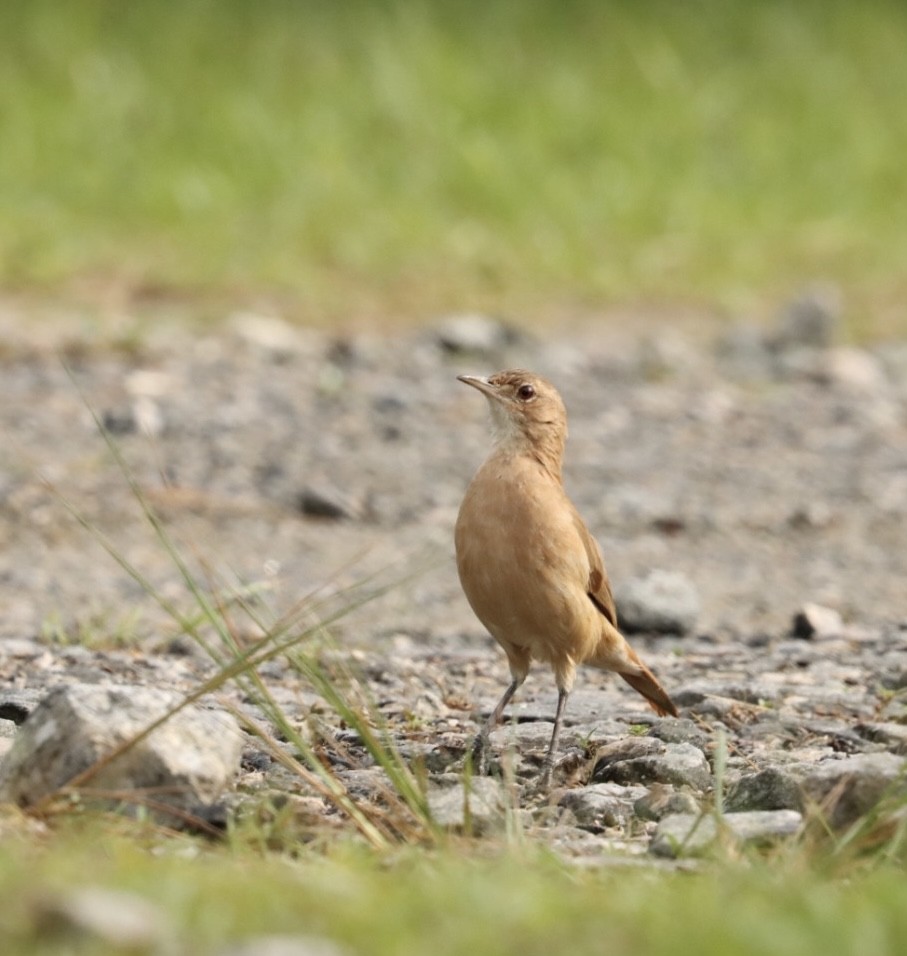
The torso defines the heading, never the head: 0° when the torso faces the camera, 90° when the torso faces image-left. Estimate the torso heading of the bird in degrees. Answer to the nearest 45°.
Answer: approximately 45°

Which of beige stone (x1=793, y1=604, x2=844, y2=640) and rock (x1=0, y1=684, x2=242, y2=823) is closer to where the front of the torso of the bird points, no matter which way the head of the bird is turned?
the rock

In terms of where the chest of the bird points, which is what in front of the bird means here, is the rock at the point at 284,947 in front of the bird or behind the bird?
in front

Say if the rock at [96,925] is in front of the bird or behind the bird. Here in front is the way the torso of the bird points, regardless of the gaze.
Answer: in front

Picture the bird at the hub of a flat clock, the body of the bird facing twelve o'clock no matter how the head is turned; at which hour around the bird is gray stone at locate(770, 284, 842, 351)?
The gray stone is roughly at 5 o'clock from the bird.

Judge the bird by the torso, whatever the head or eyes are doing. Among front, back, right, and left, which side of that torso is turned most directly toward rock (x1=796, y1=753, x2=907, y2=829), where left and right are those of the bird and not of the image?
left

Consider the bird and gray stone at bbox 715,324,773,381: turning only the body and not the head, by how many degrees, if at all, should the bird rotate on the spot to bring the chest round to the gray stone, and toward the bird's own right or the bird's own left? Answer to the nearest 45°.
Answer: approximately 135° to the bird's own right

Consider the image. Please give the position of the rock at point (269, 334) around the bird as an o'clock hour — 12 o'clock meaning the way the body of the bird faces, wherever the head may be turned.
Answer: The rock is roughly at 4 o'clock from the bird.

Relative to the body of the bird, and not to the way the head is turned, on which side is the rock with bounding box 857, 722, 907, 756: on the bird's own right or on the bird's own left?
on the bird's own left

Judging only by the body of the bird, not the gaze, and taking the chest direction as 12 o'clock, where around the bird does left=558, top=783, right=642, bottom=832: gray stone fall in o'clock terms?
The gray stone is roughly at 10 o'clock from the bird.

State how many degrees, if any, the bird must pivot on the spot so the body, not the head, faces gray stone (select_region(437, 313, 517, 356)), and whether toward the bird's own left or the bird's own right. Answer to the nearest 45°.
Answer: approximately 135° to the bird's own right

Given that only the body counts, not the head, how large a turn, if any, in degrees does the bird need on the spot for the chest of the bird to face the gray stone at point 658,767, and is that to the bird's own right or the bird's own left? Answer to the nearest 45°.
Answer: approximately 90° to the bird's own left

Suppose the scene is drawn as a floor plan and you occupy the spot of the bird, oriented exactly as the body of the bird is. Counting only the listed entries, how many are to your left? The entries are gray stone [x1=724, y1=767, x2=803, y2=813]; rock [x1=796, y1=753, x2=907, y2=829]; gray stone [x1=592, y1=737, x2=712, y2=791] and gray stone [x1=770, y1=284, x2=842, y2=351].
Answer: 3

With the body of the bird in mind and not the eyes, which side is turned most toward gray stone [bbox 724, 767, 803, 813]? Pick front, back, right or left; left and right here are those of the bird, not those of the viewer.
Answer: left

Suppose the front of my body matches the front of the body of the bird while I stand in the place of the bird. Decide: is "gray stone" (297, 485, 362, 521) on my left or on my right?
on my right
